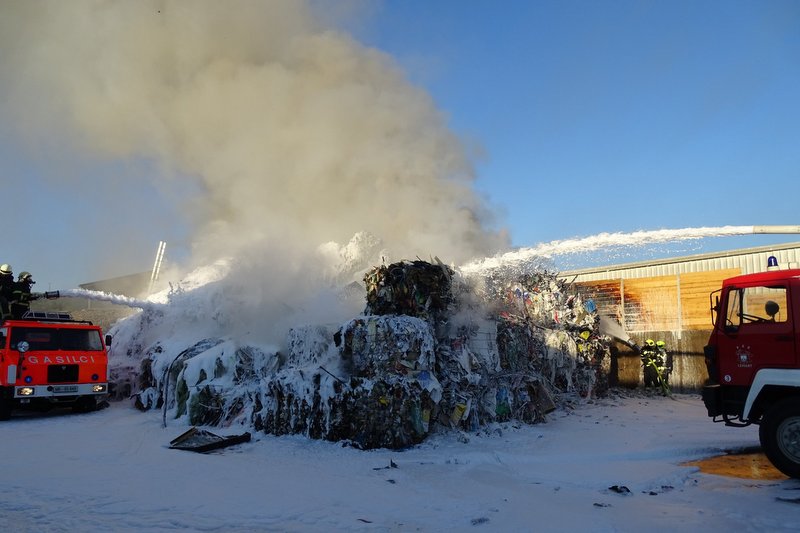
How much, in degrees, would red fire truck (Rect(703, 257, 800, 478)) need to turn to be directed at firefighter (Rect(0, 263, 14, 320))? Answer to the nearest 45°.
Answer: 0° — it already faces them

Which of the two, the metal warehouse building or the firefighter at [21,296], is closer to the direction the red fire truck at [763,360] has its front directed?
the firefighter

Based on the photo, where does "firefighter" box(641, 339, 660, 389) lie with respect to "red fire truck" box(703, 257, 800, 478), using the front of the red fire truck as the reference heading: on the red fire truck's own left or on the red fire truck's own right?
on the red fire truck's own right

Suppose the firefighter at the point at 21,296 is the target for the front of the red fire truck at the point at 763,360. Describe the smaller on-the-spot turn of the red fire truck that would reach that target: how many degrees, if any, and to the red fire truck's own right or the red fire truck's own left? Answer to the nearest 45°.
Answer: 0° — it already faces them

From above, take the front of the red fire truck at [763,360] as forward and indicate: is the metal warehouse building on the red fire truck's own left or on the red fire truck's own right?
on the red fire truck's own right

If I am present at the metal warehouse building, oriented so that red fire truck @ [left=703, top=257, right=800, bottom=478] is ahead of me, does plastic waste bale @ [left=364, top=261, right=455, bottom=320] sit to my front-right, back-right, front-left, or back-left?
front-right

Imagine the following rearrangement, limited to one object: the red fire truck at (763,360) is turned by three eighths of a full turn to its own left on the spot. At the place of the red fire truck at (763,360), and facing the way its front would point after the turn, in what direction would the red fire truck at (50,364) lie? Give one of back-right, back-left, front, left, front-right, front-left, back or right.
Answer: back-right

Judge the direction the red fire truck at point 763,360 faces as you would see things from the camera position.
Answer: facing to the left of the viewer

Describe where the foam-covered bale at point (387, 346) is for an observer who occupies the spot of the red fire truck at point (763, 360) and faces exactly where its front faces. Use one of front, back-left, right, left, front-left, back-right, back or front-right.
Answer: front

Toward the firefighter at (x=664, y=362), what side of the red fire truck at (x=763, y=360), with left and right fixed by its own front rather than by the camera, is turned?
right
